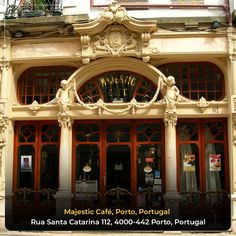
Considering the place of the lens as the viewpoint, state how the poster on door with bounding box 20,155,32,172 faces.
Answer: facing the viewer

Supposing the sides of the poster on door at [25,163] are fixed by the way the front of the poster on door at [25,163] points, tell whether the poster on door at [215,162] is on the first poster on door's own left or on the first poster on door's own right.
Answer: on the first poster on door's own left

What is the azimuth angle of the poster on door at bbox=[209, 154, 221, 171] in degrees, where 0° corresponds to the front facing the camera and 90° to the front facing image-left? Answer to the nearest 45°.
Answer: approximately 0°

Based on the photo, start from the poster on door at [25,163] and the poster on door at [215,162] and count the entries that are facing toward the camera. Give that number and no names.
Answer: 2

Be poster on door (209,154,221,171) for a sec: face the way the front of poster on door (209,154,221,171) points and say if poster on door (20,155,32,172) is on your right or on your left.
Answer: on your right
